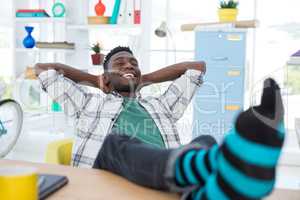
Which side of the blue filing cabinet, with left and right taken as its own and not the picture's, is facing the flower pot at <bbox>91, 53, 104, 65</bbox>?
right

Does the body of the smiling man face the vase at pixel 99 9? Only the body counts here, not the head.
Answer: no

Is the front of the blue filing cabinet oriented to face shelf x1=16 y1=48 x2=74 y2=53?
no

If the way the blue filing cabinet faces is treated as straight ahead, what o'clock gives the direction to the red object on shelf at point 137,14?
The red object on shelf is roughly at 3 o'clock from the blue filing cabinet.

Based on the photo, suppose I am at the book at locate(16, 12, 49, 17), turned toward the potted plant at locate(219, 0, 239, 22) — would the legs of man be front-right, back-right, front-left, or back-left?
front-right

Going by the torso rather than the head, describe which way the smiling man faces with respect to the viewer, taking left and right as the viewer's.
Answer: facing the viewer and to the right of the viewer

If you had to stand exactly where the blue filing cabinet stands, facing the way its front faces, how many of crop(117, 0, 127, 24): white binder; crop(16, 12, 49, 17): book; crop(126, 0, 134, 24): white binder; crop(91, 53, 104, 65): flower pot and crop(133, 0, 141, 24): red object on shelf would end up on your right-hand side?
5

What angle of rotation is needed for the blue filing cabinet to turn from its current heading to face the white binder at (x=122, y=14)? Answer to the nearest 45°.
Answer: approximately 90° to its right

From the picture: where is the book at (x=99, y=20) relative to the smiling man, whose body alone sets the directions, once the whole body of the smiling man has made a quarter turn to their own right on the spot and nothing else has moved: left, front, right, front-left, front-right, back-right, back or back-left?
back-right

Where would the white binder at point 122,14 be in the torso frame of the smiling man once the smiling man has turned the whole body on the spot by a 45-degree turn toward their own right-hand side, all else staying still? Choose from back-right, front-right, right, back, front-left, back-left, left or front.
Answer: back

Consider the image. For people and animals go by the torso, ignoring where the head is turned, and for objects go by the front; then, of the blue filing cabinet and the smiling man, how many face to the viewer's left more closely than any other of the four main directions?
0

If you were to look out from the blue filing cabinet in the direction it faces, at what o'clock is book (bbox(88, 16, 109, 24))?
The book is roughly at 3 o'clock from the blue filing cabinet.

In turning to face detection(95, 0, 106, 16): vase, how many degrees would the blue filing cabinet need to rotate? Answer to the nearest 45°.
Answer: approximately 90° to its right

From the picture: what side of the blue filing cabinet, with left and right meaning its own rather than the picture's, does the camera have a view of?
front

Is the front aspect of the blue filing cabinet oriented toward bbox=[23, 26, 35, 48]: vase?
no

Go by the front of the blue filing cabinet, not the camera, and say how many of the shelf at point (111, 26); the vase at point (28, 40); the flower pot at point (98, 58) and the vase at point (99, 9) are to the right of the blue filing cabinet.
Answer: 4
